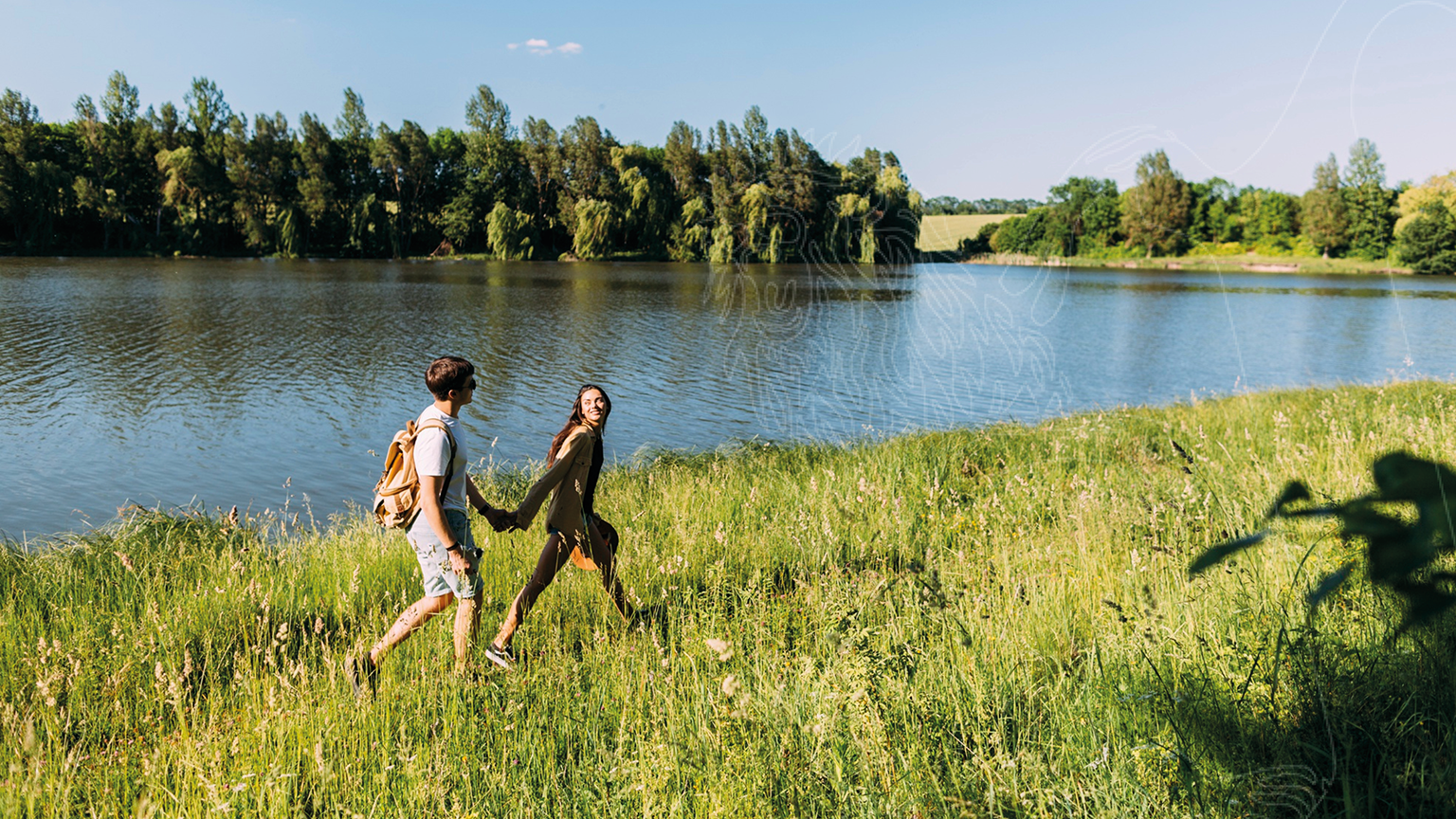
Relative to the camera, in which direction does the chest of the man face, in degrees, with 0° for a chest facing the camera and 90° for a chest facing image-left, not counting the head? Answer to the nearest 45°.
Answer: approximately 270°

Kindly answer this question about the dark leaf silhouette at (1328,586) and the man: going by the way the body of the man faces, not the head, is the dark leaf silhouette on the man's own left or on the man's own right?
on the man's own right

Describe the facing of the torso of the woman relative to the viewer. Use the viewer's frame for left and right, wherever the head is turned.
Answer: facing to the right of the viewer

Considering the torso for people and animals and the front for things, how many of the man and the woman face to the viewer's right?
2

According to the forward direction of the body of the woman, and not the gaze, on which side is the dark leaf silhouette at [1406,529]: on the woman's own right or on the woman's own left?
on the woman's own right

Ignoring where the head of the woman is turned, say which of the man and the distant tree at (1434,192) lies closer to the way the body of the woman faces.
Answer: the distant tree

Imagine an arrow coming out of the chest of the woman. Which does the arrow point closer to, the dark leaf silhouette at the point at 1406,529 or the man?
the dark leaf silhouette

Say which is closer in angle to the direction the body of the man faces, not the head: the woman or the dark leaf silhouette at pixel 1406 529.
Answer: the woman
